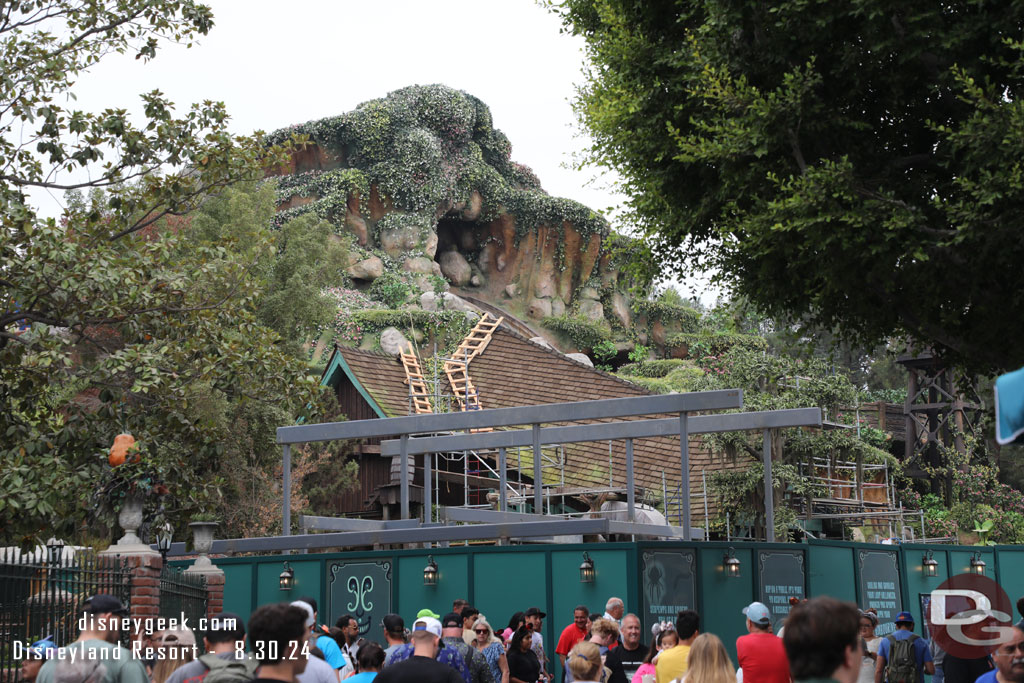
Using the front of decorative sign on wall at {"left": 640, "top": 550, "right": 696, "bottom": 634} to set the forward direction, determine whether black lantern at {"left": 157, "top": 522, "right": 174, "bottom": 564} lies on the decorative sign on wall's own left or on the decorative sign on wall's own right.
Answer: on the decorative sign on wall's own right

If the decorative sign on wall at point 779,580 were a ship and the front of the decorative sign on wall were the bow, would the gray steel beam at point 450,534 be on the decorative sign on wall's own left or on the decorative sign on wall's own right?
on the decorative sign on wall's own right

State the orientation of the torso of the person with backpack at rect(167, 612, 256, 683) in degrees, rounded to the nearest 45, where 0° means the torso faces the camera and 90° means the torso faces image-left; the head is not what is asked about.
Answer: approximately 180°

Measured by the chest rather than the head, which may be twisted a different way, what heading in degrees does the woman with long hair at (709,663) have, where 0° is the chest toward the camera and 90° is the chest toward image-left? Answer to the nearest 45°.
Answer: approximately 180°

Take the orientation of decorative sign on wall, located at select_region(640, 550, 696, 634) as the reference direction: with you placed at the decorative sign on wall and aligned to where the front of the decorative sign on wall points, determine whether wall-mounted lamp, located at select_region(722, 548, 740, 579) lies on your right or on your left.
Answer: on your left

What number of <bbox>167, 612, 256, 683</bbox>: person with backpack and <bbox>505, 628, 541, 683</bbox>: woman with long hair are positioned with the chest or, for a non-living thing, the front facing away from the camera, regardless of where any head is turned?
1

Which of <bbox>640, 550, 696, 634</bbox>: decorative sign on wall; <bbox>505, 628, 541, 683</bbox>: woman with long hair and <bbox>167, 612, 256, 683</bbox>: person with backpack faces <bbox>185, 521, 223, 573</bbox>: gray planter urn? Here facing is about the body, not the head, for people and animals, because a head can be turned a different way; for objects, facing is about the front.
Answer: the person with backpack

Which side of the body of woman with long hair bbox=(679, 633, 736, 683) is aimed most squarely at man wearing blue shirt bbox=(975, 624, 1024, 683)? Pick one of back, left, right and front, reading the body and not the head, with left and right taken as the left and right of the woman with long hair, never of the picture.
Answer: right

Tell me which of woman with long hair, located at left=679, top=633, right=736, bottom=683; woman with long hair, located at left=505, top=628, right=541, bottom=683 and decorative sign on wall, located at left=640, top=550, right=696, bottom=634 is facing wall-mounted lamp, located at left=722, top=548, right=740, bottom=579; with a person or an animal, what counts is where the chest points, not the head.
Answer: woman with long hair, located at left=679, top=633, right=736, bottom=683

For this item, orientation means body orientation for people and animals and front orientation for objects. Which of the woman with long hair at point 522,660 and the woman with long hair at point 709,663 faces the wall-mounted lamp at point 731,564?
the woman with long hair at point 709,663

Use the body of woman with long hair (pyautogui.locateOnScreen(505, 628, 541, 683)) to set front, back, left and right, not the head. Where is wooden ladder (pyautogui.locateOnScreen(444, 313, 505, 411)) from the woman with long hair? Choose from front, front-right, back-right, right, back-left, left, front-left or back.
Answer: back-left

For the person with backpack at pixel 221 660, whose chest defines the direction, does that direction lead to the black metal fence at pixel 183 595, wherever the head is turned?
yes

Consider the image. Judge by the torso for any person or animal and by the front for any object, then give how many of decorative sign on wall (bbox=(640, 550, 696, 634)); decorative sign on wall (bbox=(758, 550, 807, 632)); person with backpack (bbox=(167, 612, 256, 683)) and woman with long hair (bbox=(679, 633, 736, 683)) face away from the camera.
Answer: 2

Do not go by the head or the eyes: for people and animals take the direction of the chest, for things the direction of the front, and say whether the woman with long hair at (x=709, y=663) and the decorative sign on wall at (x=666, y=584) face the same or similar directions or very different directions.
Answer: very different directions
